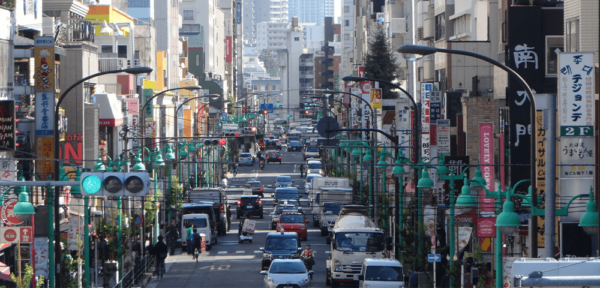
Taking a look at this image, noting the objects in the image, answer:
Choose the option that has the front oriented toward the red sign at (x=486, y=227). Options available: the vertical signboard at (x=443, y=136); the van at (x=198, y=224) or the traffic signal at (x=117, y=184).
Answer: the vertical signboard

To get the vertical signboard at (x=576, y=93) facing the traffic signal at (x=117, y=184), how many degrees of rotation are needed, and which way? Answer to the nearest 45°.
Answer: approximately 45° to its right

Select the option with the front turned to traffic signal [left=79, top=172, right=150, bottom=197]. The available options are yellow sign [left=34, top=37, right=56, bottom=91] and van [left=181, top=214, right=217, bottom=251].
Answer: the yellow sign

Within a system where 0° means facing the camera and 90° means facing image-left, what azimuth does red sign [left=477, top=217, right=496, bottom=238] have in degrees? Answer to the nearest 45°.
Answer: approximately 0°

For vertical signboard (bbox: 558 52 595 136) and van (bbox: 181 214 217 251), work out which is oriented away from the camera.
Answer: the van

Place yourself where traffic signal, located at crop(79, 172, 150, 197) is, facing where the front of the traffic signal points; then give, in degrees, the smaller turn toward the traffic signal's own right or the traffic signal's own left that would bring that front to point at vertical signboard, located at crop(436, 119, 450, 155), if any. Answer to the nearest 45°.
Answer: approximately 135° to the traffic signal's own left

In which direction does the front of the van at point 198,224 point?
away from the camera

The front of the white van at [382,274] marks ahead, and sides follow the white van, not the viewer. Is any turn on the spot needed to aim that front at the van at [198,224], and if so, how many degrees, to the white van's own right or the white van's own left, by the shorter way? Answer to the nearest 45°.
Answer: approximately 135° to the white van's own right
